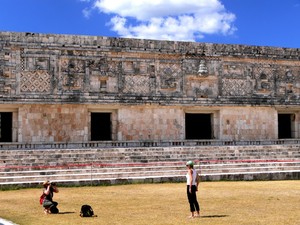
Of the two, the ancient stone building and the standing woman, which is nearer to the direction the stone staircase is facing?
the standing woman

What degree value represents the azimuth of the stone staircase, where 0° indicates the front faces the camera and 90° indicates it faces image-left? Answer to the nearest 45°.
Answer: approximately 0°

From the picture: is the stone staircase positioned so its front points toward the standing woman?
yes

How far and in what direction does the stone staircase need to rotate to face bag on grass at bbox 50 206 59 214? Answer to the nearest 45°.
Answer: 0° — it already faces it

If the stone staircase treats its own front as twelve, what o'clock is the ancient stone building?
The ancient stone building is roughly at 6 o'clock from the stone staircase.
